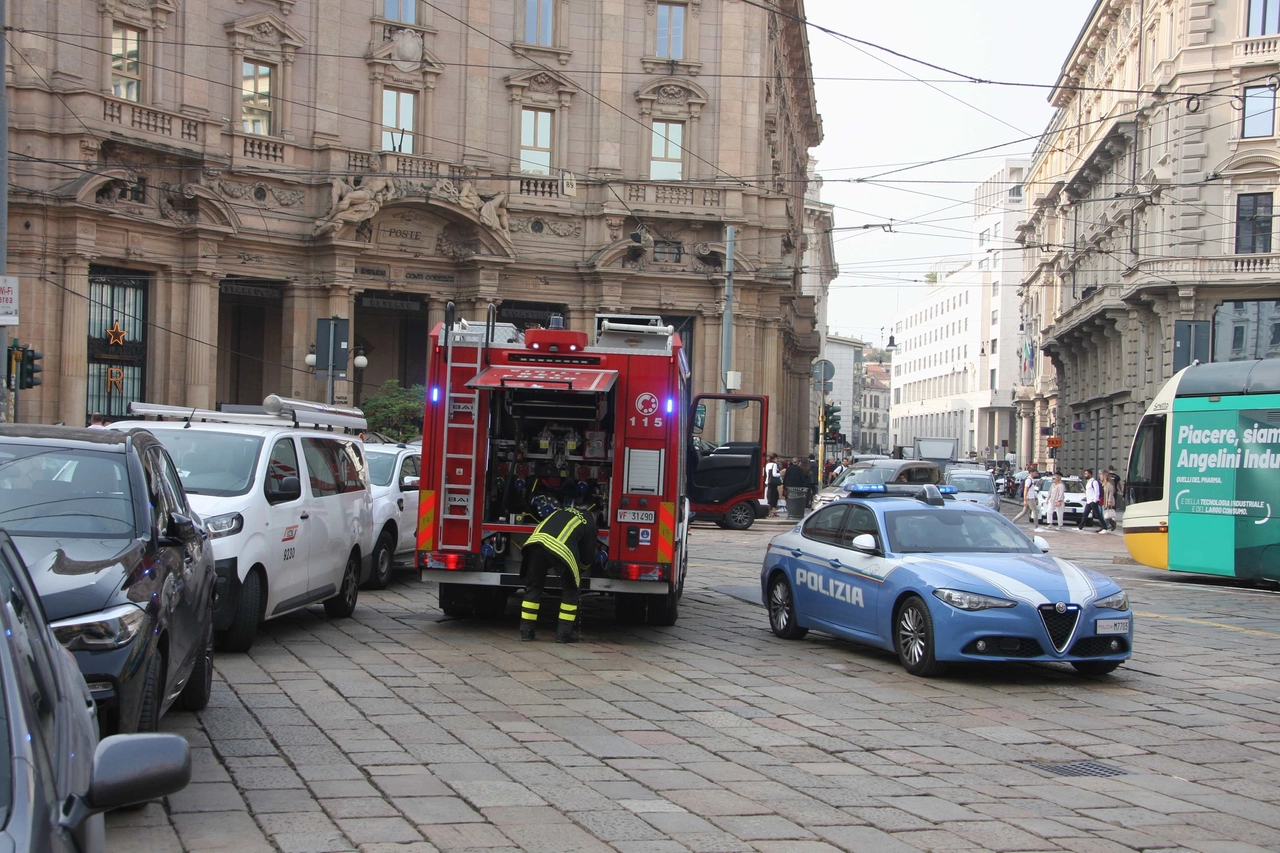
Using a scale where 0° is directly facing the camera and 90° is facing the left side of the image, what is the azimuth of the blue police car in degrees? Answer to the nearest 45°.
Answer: approximately 315°

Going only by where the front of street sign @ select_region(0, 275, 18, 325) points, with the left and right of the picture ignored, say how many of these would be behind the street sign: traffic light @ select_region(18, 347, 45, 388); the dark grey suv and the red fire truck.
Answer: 1

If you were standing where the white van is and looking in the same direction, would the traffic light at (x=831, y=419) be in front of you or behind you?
behind

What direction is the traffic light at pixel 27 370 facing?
to the viewer's right

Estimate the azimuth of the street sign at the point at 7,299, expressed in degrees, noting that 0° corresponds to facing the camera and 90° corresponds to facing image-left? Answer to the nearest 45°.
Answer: approximately 0°

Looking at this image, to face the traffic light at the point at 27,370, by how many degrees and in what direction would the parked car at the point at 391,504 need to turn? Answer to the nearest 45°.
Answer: approximately 90° to its right

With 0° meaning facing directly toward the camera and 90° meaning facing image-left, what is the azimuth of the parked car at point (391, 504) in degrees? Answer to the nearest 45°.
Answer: approximately 45°

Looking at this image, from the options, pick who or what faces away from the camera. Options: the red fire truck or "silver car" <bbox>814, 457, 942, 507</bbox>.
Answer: the red fire truck

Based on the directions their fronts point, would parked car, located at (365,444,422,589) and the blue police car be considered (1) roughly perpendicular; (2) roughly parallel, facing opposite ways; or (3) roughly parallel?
roughly perpendicular

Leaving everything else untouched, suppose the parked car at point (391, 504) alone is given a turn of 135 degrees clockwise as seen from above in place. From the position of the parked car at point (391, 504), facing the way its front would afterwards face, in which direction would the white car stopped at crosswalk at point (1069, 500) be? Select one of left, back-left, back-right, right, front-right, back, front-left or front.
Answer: front-right

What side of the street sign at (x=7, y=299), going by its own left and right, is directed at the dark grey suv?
front

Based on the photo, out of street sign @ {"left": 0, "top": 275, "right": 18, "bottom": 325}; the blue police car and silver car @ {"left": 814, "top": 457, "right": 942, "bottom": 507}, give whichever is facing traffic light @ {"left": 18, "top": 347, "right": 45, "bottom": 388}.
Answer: the silver car

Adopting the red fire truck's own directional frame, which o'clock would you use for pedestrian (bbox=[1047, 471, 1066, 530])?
The pedestrian is roughly at 1 o'clock from the red fire truck.

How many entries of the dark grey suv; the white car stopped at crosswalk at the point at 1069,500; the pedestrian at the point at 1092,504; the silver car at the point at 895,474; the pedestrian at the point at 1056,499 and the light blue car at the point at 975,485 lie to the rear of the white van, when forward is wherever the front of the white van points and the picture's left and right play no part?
5

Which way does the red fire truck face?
away from the camera
